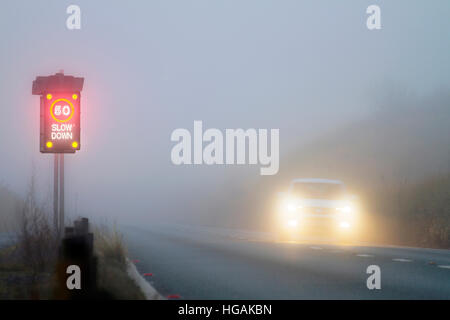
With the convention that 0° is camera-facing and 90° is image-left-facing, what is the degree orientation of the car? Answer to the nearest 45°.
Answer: approximately 0°
